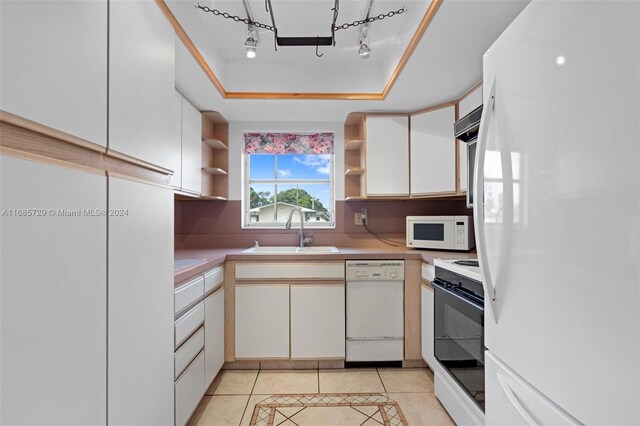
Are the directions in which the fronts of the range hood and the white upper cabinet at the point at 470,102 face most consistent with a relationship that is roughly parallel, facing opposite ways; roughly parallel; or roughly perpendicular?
roughly parallel

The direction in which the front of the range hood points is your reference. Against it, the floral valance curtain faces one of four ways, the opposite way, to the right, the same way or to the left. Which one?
to the left

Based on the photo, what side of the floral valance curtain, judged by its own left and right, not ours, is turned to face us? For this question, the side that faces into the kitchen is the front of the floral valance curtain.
front

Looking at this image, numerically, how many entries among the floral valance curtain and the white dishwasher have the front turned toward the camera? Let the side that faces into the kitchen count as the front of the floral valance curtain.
2

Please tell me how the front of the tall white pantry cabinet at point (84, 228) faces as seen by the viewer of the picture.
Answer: facing the viewer and to the right of the viewer

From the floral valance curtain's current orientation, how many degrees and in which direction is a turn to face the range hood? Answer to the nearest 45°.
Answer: approximately 45° to its left

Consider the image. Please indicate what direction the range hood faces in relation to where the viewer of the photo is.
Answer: facing the viewer and to the left of the viewer

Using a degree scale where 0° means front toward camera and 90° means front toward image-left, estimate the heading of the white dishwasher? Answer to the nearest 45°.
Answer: approximately 0°
